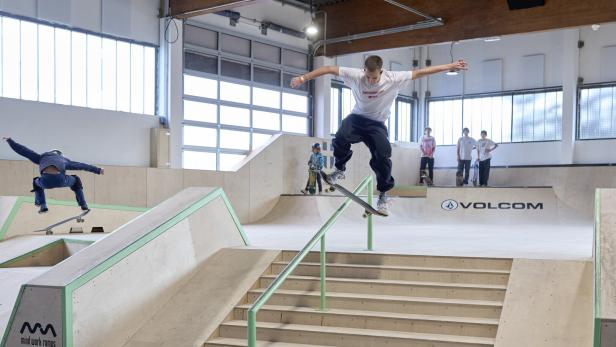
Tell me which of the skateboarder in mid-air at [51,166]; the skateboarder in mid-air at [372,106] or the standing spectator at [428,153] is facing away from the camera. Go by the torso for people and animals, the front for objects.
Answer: the skateboarder in mid-air at [51,166]

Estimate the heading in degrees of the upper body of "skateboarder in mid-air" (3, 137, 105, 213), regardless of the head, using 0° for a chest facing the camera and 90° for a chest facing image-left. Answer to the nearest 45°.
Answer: approximately 180°

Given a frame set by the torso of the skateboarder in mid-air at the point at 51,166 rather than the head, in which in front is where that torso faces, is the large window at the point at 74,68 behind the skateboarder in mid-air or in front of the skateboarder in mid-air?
in front

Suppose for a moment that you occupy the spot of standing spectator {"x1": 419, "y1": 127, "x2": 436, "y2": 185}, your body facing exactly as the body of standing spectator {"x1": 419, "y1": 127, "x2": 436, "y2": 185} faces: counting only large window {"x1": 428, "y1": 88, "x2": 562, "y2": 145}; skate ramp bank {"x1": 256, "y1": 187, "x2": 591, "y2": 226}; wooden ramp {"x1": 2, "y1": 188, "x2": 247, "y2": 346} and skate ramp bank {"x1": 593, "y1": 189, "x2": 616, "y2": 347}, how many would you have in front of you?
3

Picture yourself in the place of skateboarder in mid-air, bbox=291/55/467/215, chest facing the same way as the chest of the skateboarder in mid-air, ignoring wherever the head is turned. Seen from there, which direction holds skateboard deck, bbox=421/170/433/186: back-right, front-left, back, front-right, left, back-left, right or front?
back

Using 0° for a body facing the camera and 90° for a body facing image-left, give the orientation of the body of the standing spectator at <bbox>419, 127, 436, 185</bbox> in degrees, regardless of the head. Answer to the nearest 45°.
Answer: approximately 0°

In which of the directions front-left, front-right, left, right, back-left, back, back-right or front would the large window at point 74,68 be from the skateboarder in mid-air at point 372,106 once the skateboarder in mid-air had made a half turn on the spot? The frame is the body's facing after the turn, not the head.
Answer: front-left

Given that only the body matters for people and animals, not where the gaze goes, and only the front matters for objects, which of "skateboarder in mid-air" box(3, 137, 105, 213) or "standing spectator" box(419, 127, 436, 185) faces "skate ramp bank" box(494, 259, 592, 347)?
the standing spectator

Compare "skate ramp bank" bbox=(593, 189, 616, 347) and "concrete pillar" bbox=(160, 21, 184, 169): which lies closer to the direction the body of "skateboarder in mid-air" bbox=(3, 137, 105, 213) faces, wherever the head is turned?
the concrete pillar

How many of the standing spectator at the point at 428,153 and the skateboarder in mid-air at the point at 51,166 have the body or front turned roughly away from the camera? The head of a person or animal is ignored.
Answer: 1

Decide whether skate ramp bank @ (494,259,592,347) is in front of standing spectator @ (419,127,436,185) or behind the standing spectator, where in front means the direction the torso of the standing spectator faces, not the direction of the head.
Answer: in front

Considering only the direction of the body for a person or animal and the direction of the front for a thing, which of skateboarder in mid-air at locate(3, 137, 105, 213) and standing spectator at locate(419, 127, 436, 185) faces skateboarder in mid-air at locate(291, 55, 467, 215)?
the standing spectator
